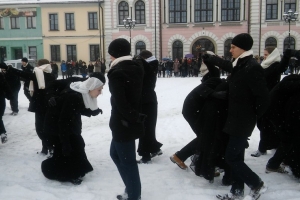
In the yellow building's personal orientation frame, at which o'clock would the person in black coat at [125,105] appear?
The person in black coat is roughly at 12 o'clock from the yellow building.

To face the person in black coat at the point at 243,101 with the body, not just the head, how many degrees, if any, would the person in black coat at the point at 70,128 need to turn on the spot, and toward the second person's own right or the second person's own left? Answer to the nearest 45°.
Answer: approximately 45° to the second person's own right

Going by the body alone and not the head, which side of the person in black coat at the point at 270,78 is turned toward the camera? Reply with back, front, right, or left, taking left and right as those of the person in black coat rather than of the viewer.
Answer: left

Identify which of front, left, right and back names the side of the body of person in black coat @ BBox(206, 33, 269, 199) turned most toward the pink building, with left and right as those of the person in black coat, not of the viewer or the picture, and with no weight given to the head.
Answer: right

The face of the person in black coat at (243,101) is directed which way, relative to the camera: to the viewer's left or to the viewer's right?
to the viewer's left

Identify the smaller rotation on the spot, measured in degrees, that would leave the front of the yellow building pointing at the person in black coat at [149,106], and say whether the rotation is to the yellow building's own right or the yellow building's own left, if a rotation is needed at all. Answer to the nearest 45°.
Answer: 0° — it already faces them

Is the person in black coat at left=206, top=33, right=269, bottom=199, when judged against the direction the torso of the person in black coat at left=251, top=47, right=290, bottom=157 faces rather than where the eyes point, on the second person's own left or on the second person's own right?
on the second person's own left

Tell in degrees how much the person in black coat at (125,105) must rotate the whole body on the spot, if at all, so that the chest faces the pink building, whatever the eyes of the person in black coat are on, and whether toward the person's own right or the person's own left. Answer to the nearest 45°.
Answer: approximately 45° to the person's own right

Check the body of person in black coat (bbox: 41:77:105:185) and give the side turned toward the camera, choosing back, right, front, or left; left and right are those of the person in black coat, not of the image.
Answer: right
